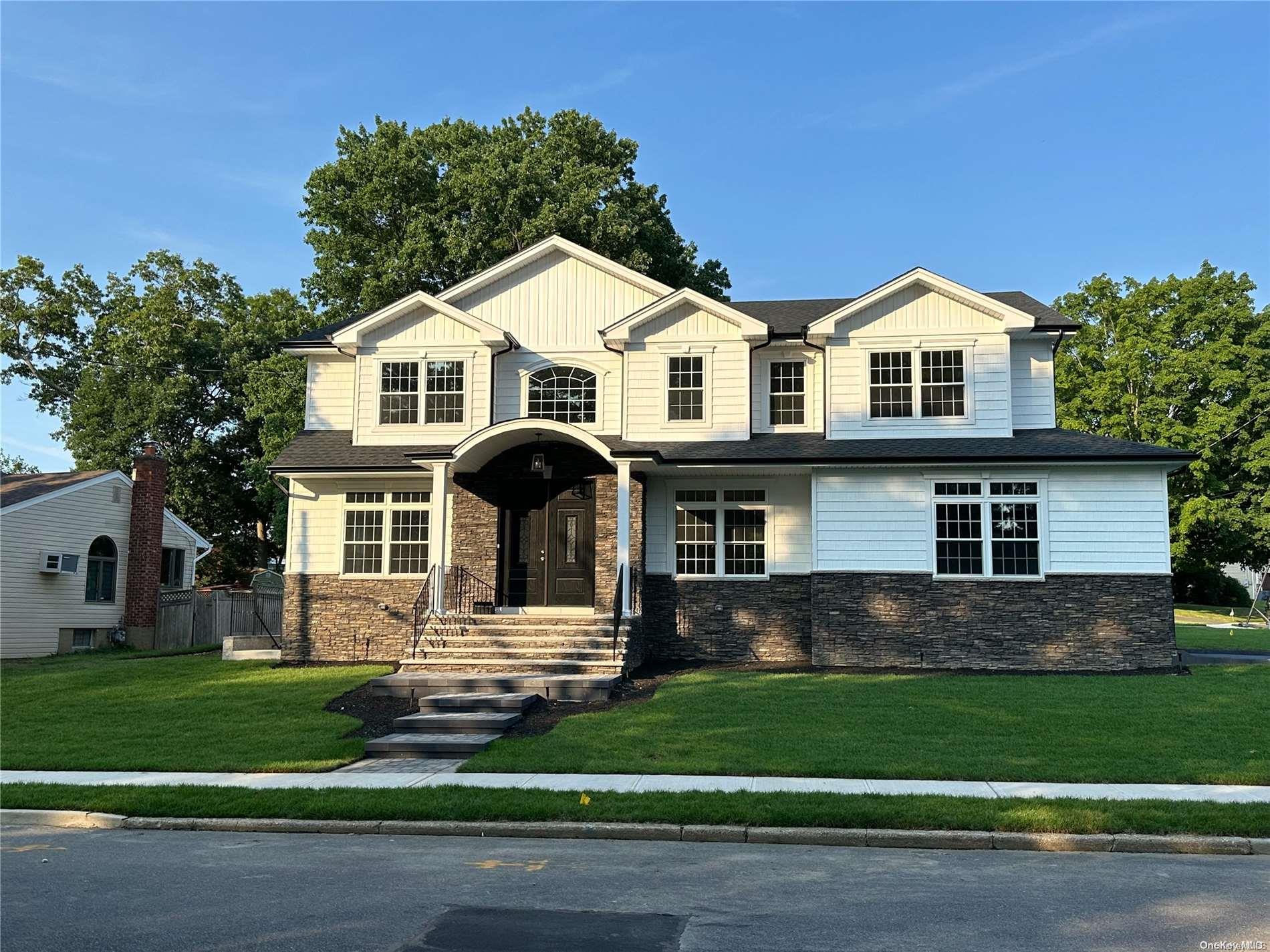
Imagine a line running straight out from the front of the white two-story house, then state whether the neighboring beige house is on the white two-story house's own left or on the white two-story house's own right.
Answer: on the white two-story house's own right

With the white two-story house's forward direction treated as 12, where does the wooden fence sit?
The wooden fence is roughly at 4 o'clock from the white two-story house.

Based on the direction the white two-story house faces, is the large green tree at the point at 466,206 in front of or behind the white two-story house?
behind

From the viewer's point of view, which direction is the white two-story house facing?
toward the camera
